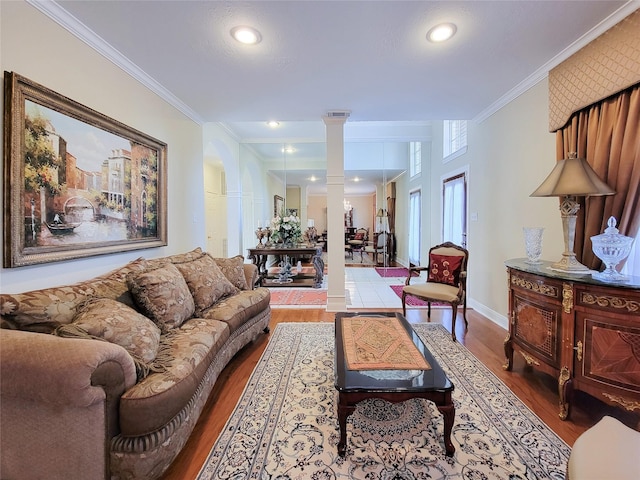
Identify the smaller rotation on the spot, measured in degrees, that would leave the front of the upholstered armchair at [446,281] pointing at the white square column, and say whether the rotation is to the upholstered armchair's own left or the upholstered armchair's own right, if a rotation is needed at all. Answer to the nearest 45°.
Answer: approximately 45° to the upholstered armchair's own right

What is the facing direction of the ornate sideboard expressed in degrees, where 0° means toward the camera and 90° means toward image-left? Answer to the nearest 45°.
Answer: approximately 45°

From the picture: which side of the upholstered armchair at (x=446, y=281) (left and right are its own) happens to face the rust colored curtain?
left

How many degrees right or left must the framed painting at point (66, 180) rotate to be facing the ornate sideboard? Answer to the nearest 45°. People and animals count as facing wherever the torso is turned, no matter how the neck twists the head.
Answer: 0° — it already faces it

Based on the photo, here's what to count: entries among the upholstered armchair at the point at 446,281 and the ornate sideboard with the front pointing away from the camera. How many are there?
0

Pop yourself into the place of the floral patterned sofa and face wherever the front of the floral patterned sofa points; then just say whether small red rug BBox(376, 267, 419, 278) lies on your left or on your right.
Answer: on your left

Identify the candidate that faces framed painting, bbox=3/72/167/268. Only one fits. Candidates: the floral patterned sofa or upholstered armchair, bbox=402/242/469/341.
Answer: the upholstered armchair

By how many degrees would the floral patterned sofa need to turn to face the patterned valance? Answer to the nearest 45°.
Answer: approximately 45° to its left

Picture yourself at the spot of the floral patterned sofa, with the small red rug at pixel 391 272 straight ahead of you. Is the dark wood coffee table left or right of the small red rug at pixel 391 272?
right

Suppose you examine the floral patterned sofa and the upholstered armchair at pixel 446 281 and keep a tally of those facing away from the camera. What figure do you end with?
0

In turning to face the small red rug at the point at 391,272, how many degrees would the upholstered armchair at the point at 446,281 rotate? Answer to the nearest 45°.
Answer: approximately 135° to its right

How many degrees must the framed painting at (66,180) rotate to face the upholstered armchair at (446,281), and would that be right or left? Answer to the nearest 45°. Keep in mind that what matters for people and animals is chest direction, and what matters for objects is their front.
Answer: approximately 45° to its left

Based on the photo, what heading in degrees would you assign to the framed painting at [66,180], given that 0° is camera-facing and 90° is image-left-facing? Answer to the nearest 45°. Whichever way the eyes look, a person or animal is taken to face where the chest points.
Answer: approximately 315°

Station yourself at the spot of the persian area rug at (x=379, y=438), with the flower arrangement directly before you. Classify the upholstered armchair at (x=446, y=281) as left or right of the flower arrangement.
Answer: right

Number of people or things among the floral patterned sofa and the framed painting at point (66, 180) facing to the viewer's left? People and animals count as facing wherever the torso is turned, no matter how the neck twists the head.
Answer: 0
